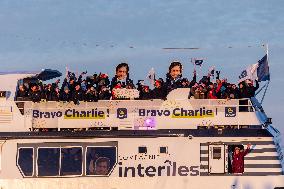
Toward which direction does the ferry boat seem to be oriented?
to the viewer's left
